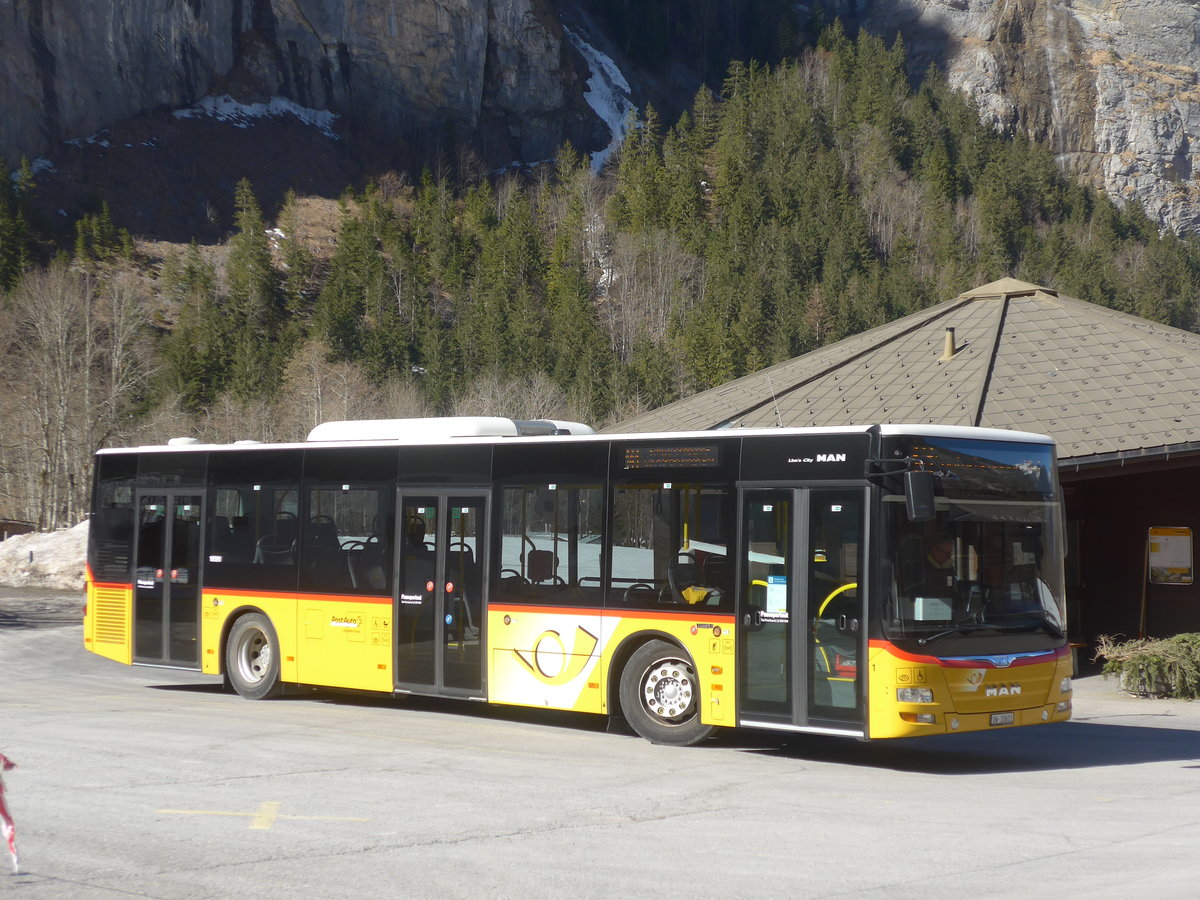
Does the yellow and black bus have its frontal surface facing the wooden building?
no

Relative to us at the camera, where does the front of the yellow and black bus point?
facing the viewer and to the right of the viewer
